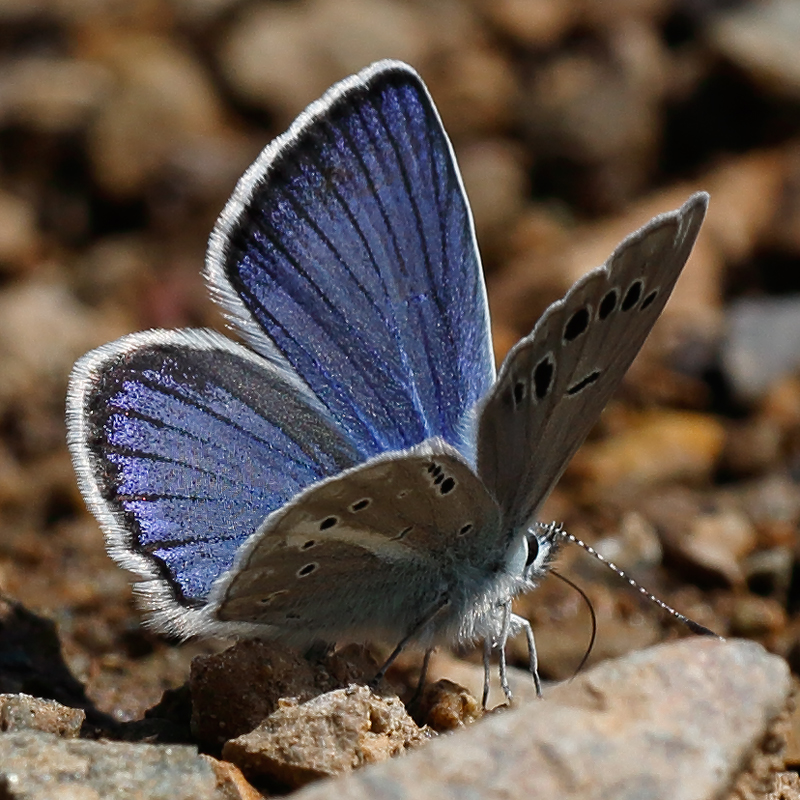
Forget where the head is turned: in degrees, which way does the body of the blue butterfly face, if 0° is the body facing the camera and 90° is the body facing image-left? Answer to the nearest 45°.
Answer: approximately 270°

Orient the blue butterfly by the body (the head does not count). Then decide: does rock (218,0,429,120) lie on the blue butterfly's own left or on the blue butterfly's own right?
on the blue butterfly's own left

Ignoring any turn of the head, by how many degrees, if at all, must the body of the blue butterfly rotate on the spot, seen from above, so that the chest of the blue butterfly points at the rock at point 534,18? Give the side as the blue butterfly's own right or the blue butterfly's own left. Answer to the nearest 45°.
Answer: approximately 90° to the blue butterfly's own left

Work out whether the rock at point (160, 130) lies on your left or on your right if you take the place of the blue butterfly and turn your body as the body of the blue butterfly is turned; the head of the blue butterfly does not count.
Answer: on your left

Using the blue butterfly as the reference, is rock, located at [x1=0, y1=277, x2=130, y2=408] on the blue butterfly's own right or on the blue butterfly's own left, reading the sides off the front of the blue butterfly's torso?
on the blue butterfly's own left

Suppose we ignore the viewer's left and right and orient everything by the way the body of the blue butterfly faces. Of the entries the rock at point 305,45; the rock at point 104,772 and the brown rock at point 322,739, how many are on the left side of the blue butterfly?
1

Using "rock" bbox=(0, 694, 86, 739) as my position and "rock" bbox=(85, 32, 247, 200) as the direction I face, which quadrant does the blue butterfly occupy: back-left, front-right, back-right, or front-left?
front-right

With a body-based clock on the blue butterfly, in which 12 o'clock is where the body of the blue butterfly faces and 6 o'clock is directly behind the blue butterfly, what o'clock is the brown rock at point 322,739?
The brown rock is roughly at 3 o'clock from the blue butterfly.

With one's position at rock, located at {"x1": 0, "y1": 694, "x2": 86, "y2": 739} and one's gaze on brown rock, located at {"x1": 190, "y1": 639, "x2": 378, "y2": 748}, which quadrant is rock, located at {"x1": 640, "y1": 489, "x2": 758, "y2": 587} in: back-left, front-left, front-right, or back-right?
front-left

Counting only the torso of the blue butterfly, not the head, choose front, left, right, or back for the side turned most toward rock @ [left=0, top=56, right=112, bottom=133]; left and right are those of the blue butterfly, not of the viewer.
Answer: left

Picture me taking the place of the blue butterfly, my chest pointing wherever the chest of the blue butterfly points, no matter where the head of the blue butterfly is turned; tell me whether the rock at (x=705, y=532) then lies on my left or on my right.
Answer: on my left
